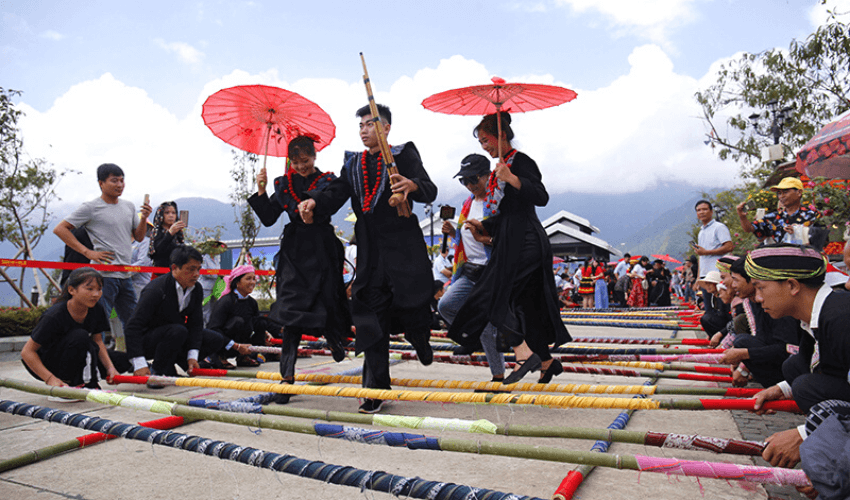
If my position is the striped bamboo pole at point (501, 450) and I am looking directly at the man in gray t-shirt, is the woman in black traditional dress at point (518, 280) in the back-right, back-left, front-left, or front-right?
front-right

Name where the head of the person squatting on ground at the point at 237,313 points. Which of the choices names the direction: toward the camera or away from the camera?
toward the camera

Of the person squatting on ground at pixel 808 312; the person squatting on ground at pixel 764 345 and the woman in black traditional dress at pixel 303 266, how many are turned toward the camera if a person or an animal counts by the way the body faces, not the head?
1

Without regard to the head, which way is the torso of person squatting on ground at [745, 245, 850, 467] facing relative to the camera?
to the viewer's left

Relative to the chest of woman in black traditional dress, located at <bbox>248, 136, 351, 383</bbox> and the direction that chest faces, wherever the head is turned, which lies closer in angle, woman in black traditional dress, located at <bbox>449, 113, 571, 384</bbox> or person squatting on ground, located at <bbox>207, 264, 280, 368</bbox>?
the woman in black traditional dress

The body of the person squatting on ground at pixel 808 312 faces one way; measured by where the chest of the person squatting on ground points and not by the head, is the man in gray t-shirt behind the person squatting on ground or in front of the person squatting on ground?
in front

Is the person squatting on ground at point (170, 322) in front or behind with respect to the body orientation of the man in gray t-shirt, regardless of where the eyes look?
in front

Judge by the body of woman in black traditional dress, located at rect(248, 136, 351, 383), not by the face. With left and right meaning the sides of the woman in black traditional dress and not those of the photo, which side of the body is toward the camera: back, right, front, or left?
front

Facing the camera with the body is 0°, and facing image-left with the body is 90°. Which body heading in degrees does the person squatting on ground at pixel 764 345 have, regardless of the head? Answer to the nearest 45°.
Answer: approximately 90°

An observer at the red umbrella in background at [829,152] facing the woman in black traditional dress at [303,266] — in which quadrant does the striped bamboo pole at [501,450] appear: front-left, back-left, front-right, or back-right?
front-left

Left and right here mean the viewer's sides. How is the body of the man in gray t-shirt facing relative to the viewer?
facing the viewer and to the right of the viewer
